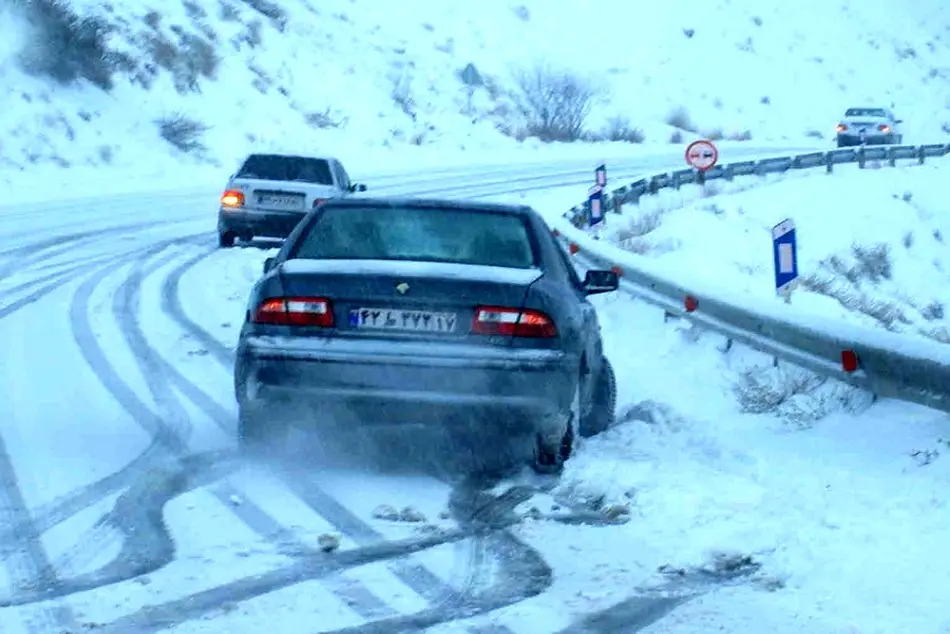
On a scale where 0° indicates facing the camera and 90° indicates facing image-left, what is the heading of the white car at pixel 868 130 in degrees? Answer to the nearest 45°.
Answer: approximately 180°

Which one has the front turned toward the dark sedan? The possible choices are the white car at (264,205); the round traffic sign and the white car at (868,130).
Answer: the round traffic sign

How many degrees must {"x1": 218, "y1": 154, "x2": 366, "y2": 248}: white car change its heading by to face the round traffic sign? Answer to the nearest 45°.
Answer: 0° — it already faces it

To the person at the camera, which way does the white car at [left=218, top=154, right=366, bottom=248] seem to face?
facing away from the viewer and to the right of the viewer

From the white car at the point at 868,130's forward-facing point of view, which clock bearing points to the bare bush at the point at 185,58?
The bare bush is roughly at 8 o'clock from the white car.

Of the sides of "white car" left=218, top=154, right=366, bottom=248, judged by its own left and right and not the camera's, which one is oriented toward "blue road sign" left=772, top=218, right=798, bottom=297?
right

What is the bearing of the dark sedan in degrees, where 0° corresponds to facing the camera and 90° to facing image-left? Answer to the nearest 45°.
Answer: approximately 180°

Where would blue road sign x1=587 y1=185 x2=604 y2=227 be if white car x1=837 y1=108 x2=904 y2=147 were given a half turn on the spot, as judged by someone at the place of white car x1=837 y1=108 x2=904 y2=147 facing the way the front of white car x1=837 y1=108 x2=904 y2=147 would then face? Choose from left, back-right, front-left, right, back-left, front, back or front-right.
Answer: front

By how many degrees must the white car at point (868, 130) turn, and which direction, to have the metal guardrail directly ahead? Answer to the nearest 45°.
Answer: approximately 180°

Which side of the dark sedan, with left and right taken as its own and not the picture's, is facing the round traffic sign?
front

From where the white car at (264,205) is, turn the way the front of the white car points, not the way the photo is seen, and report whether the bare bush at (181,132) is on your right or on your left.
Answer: on your left

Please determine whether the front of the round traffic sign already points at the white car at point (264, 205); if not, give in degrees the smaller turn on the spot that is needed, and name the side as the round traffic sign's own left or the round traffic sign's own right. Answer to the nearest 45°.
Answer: approximately 45° to the round traffic sign's own right

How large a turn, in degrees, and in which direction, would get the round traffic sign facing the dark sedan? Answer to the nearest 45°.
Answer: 0° — it already faces it

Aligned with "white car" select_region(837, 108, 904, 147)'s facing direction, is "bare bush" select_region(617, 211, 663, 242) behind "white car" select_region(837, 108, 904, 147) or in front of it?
behind

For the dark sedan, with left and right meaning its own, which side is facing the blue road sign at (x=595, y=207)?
front
